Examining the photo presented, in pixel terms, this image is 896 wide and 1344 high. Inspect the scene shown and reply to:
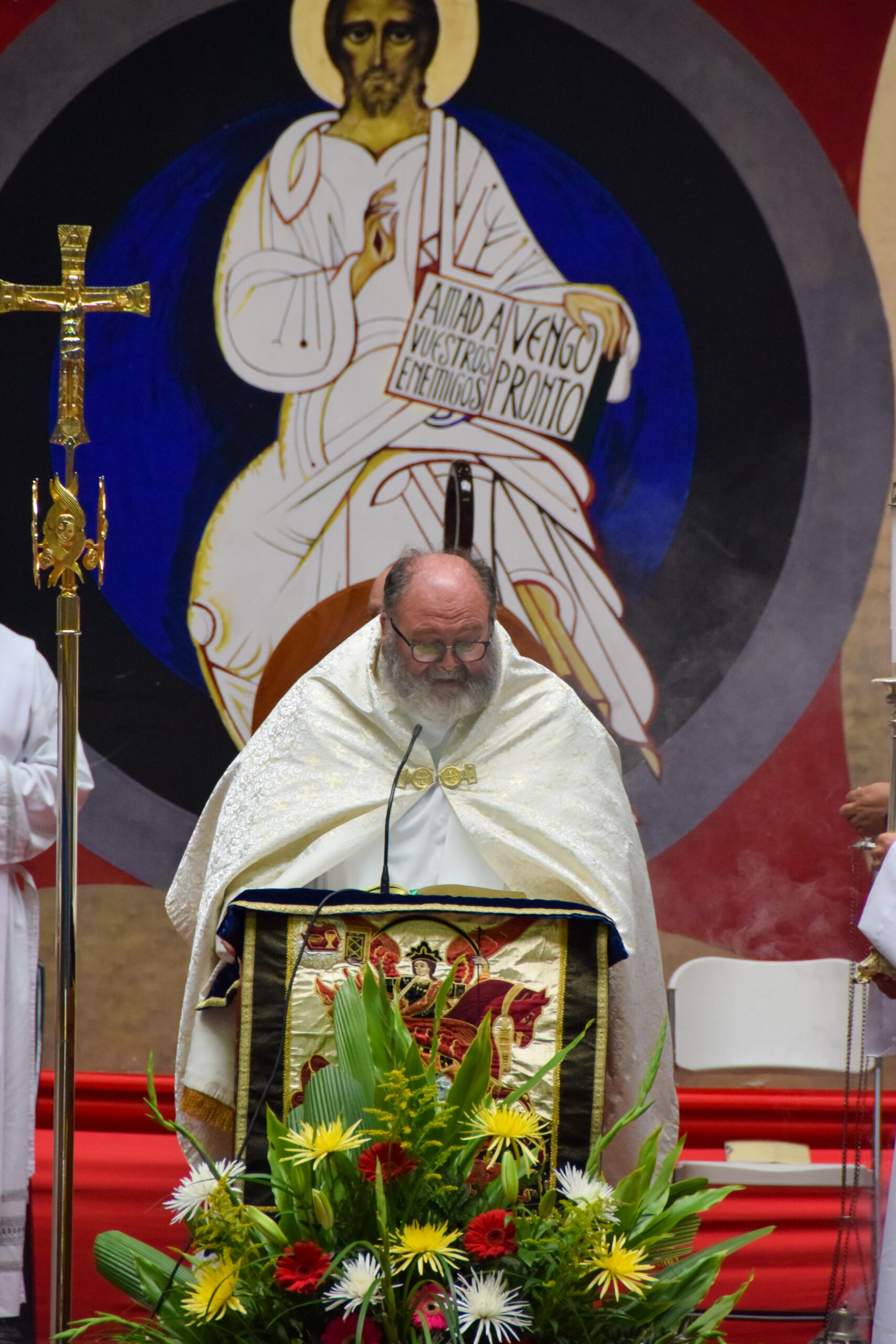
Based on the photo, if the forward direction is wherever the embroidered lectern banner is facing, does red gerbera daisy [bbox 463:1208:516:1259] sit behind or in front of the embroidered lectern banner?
in front

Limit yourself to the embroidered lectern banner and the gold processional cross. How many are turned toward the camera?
2

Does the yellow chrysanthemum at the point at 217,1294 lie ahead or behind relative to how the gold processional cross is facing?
ahead

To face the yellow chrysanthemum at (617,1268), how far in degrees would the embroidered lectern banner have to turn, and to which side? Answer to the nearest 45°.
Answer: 0° — it already faces it

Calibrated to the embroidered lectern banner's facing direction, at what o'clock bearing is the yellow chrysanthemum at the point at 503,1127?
The yellow chrysanthemum is roughly at 12 o'clock from the embroidered lectern banner.

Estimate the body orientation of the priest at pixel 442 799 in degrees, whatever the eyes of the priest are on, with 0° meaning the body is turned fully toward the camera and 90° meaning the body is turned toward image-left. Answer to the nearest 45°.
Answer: approximately 0°

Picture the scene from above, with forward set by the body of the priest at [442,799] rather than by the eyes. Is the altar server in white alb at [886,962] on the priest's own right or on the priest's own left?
on the priest's own left

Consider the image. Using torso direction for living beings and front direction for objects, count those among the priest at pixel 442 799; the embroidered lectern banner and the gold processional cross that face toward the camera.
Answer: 3

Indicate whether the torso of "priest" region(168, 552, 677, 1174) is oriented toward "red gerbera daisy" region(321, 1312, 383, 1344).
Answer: yes

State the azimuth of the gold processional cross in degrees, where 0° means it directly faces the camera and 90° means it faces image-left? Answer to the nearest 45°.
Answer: approximately 0°

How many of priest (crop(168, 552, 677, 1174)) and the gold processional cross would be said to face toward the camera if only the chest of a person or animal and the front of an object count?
2
